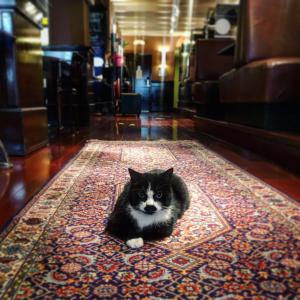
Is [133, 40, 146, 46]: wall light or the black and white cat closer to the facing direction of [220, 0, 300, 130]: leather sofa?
the black and white cat

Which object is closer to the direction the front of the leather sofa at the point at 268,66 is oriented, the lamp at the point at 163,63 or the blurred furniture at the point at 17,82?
the blurred furniture

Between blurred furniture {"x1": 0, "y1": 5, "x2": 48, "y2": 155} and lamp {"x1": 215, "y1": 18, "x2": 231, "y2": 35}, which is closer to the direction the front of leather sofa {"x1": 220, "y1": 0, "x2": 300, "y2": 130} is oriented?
the blurred furniture

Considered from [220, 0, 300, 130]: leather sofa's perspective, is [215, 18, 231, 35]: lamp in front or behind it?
behind
